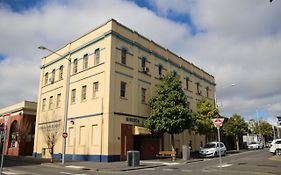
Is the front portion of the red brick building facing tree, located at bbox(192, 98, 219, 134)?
no

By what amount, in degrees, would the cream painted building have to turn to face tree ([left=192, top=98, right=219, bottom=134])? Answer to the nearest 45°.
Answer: approximately 90° to its left

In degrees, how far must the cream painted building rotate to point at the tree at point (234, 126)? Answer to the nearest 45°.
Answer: approximately 90° to its left

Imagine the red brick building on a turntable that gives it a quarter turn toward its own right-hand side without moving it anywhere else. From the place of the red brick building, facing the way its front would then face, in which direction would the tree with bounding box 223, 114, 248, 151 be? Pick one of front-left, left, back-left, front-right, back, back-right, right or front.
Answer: back-right

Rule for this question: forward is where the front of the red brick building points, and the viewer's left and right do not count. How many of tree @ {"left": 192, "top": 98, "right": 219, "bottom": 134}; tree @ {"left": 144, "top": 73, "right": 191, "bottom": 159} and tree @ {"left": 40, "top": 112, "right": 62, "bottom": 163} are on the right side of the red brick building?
0

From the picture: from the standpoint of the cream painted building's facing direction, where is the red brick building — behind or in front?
behind

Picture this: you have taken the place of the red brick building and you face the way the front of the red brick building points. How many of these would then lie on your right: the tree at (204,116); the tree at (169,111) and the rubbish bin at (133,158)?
0

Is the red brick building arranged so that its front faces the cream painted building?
no

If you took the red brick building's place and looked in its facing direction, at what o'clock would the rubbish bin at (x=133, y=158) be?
The rubbish bin is roughly at 10 o'clock from the red brick building.

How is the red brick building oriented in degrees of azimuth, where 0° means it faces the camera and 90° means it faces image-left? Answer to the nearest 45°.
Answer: approximately 45°

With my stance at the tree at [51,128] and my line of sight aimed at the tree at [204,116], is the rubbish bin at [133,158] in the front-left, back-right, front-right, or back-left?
front-right

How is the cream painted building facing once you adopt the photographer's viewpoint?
facing the viewer and to the right of the viewer

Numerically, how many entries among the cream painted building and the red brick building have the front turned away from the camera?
0
